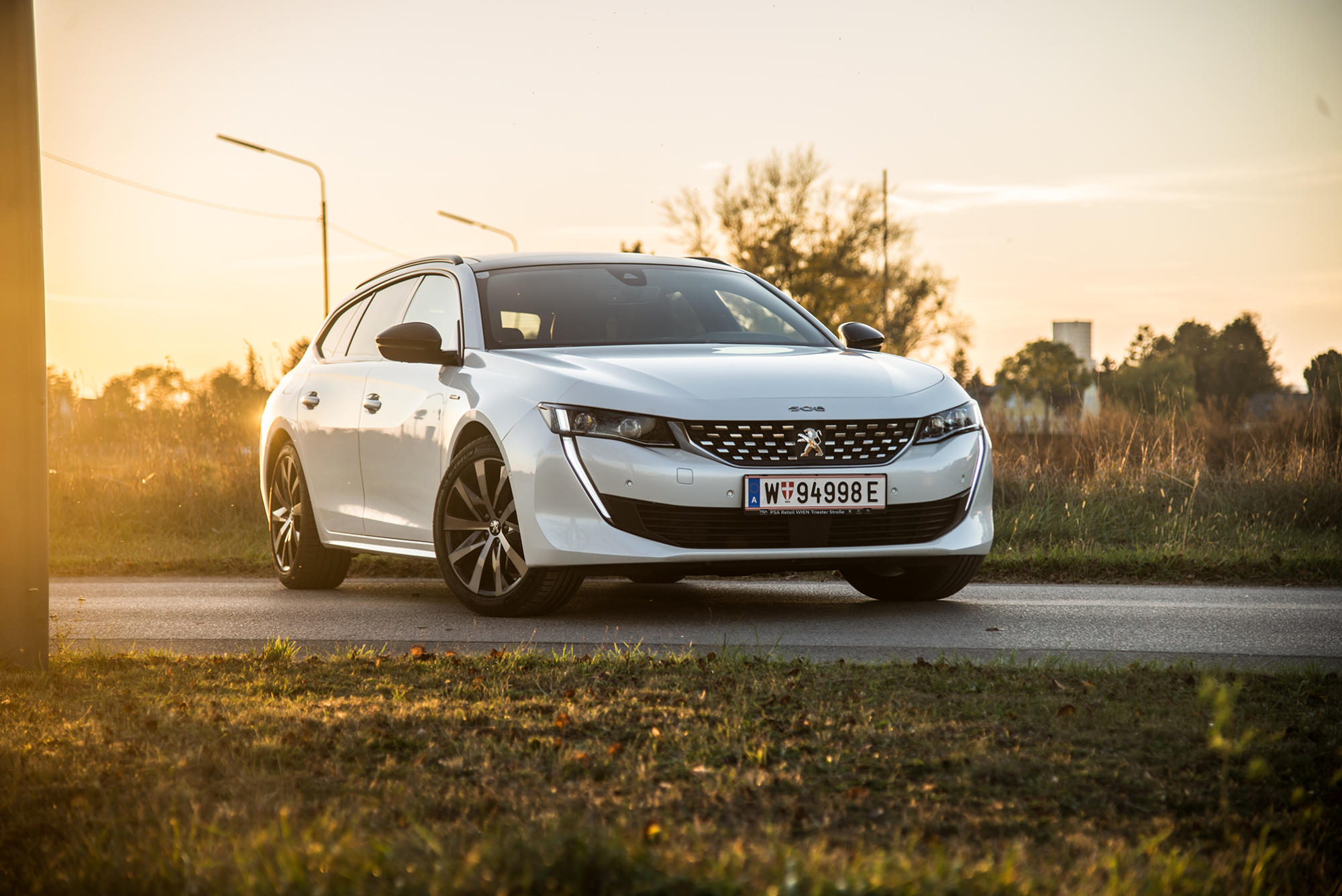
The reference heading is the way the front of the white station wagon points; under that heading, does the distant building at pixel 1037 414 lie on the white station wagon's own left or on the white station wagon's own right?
on the white station wagon's own left

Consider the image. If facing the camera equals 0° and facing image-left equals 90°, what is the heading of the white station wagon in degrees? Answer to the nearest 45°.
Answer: approximately 315°
